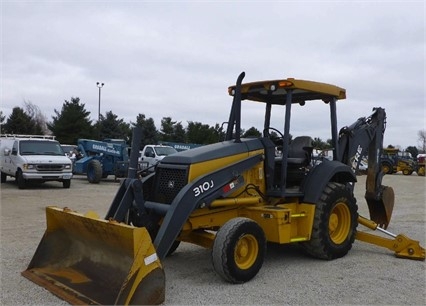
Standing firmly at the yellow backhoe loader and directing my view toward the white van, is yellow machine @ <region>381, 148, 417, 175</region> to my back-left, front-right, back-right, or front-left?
front-right

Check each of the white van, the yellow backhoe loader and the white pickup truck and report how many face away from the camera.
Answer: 0

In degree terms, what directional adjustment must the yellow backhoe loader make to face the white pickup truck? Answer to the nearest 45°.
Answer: approximately 135° to its right

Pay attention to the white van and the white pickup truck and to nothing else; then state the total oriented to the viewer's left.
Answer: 0

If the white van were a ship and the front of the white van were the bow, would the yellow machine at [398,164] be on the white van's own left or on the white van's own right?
on the white van's own left

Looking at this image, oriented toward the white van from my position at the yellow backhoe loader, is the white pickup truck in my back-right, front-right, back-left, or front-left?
front-right

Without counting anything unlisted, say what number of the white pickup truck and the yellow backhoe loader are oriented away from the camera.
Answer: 0

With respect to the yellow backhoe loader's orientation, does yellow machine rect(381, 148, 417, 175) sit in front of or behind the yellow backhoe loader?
behind

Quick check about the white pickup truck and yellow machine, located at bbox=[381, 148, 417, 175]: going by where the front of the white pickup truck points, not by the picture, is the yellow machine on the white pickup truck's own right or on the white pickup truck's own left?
on the white pickup truck's own left

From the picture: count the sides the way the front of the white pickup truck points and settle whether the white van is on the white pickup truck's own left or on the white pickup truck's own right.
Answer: on the white pickup truck's own right

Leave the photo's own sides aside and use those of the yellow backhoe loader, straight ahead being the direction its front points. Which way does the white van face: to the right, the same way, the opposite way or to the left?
to the left

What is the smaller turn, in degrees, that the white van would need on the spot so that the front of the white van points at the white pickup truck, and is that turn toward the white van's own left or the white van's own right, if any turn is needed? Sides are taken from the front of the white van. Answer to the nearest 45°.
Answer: approximately 90° to the white van's own left

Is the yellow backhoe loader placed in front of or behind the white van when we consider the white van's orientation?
in front

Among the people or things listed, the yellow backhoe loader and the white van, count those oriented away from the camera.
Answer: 0

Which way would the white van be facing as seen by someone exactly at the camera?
facing the viewer and to the right of the viewer

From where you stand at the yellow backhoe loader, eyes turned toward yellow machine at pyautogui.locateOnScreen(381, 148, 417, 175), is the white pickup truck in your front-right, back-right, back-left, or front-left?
front-left

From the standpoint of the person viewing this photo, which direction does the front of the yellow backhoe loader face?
facing the viewer and to the left of the viewer

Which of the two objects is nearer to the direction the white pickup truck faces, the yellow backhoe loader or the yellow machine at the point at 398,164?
the yellow backhoe loader
